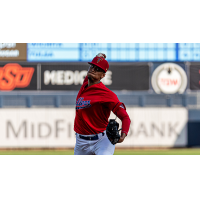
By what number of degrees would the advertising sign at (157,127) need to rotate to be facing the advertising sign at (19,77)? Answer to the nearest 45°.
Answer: approximately 90° to its right

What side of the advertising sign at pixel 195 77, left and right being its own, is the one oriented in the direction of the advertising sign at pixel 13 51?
right

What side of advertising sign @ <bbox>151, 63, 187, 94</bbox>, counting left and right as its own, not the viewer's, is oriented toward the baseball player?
front

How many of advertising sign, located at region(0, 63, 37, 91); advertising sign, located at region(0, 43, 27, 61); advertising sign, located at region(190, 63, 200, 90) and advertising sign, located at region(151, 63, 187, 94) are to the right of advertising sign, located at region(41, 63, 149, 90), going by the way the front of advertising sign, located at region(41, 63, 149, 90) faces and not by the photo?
2

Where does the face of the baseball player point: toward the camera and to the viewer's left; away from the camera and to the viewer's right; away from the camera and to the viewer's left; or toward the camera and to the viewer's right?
toward the camera and to the viewer's left

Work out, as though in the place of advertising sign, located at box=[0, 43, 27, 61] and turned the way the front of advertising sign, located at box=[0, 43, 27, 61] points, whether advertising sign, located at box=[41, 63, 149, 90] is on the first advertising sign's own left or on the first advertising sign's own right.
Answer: on the first advertising sign's own left

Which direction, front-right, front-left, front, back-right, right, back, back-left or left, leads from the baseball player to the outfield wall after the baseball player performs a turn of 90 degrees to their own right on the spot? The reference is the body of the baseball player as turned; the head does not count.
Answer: front-right

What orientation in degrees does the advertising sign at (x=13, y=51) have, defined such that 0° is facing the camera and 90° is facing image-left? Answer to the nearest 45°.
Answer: approximately 0°
